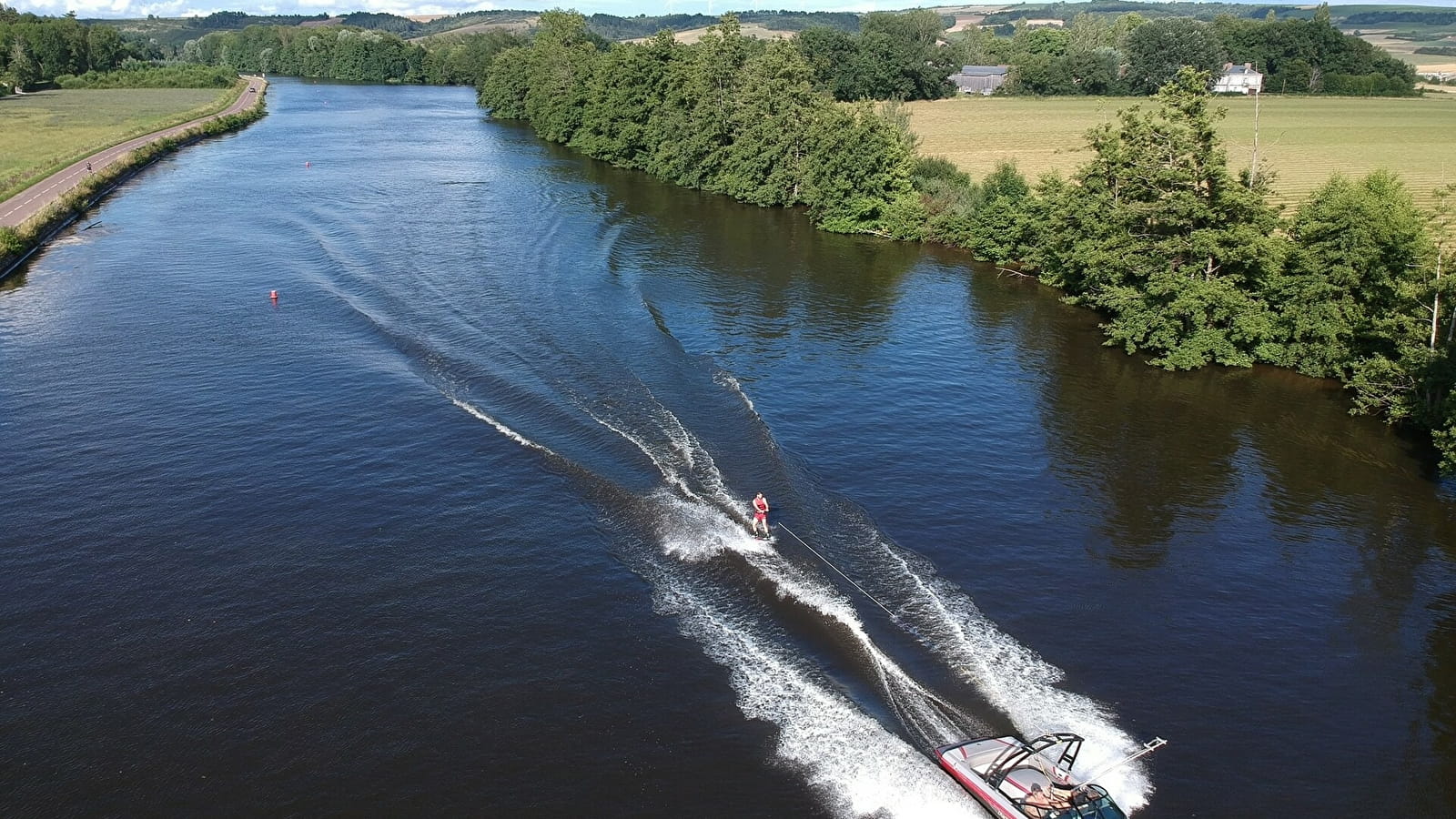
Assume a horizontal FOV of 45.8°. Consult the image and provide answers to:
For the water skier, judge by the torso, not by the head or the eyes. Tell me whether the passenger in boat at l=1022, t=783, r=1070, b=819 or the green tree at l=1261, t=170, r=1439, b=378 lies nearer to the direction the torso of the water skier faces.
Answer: the passenger in boat

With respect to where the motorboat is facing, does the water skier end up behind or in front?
behind

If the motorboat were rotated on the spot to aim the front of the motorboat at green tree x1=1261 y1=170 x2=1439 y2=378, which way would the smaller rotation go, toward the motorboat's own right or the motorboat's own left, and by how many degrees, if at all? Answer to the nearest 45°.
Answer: approximately 135° to the motorboat's own left

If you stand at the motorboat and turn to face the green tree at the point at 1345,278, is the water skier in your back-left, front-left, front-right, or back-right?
front-left

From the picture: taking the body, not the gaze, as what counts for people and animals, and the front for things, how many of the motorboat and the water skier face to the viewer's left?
0

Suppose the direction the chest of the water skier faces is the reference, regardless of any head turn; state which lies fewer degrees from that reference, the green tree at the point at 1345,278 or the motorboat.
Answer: the motorboat

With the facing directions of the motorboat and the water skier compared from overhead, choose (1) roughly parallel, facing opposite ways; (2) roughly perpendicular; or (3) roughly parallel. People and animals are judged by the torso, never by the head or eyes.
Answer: roughly parallel

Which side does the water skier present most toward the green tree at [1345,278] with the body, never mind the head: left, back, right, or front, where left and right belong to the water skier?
left

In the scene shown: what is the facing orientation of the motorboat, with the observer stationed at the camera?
facing the viewer and to the right of the viewer
